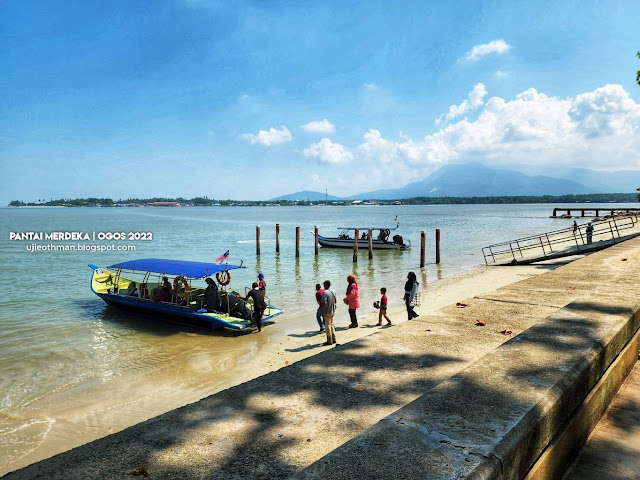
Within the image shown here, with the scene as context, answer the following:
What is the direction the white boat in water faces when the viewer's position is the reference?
facing to the left of the viewer

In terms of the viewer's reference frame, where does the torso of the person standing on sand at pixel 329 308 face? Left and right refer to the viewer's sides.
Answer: facing away from the viewer and to the left of the viewer

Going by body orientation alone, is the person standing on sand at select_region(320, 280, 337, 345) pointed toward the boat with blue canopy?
yes

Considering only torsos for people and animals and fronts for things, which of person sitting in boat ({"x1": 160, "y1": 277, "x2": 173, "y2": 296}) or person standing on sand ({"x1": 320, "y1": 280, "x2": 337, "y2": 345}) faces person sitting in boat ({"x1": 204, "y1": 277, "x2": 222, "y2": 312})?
the person standing on sand

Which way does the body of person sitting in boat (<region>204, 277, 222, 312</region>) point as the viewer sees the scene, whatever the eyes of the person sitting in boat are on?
to the viewer's left

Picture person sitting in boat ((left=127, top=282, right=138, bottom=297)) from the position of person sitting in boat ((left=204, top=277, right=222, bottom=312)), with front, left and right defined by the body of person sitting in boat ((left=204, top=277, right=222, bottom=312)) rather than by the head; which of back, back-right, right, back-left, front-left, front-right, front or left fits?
front-right

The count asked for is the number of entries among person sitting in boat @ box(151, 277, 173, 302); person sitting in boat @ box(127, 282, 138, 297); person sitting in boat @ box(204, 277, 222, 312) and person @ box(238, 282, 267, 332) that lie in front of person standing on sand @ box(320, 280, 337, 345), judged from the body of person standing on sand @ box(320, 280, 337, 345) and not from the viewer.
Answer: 4

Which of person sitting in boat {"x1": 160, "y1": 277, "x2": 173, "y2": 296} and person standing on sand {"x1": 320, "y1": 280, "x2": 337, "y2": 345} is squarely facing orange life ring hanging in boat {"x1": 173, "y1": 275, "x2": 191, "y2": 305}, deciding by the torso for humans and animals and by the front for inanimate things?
the person standing on sand

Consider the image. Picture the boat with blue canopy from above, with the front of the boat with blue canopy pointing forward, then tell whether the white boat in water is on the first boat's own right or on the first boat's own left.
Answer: on the first boat's own right

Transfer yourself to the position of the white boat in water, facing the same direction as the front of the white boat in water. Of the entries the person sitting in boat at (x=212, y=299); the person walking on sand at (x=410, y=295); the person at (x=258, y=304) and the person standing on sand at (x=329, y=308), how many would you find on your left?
4
